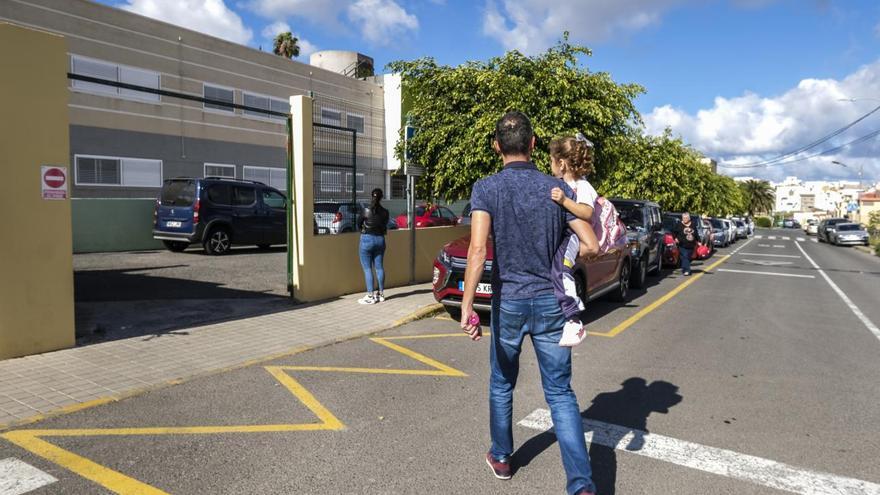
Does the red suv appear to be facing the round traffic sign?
yes

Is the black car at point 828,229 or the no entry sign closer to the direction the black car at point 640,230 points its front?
the no entry sign

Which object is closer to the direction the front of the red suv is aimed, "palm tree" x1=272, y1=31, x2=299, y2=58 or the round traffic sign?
the round traffic sign

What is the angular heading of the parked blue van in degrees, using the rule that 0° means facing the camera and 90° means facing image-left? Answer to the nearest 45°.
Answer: approximately 225°

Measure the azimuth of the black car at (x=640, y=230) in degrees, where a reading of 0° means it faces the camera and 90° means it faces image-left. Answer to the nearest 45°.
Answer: approximately 45°

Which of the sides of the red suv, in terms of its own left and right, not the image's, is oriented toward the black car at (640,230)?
back

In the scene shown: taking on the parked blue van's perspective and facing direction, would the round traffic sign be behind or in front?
behind
